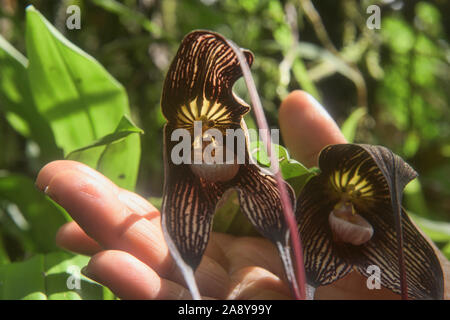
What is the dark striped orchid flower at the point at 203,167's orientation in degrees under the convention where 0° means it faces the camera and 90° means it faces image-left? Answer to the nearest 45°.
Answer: approximately 0°
